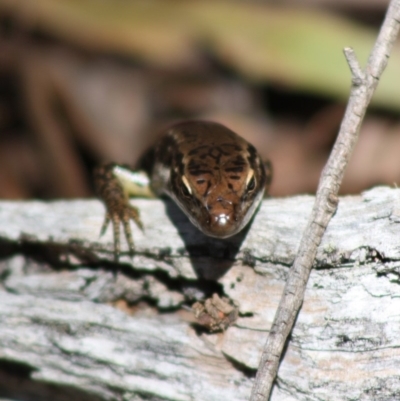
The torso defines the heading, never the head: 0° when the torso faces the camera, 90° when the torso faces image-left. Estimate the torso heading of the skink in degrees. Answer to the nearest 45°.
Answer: approximately 0°

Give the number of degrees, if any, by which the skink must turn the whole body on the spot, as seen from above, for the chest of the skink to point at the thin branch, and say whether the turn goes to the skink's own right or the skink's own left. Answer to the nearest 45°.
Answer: approximately 45° to the skink's own left
